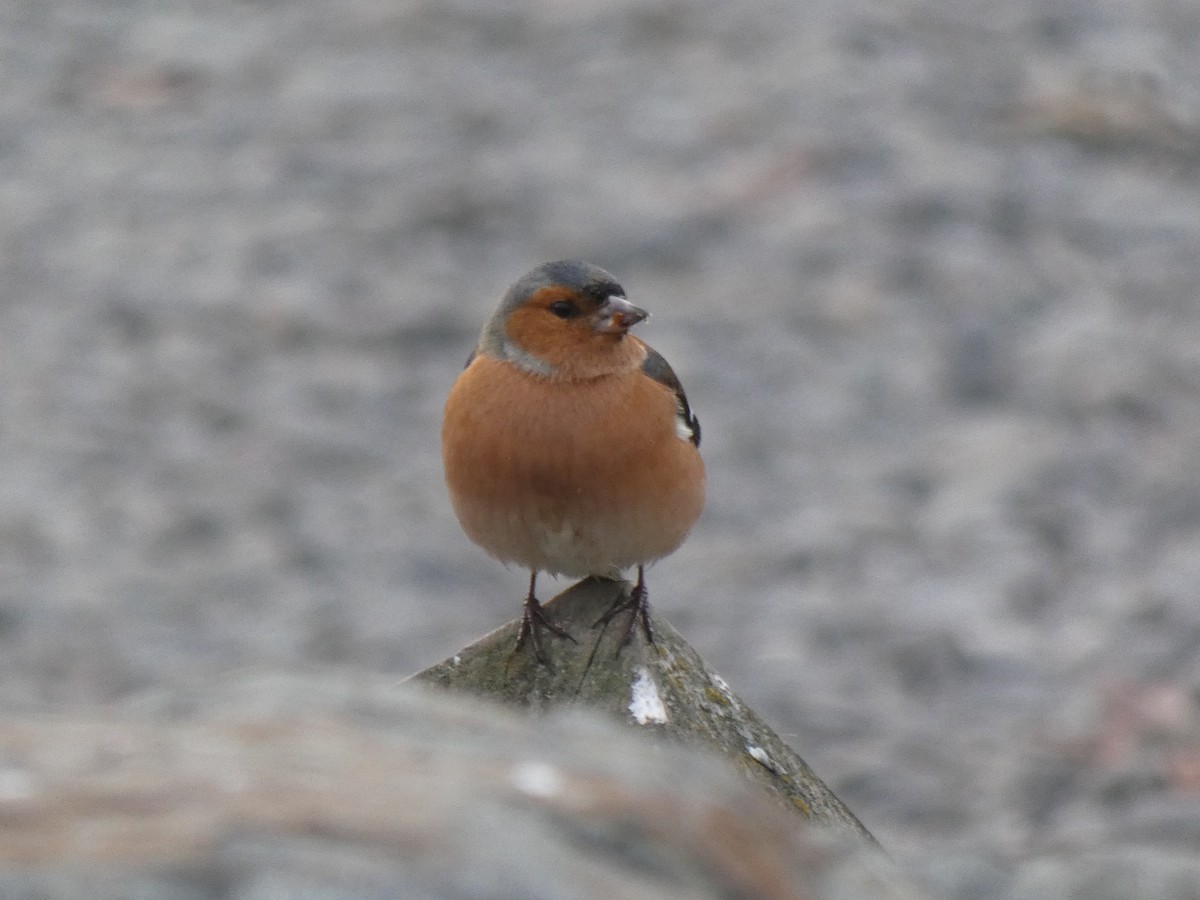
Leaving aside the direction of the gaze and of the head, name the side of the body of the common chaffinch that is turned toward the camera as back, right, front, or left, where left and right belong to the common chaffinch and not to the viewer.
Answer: front
